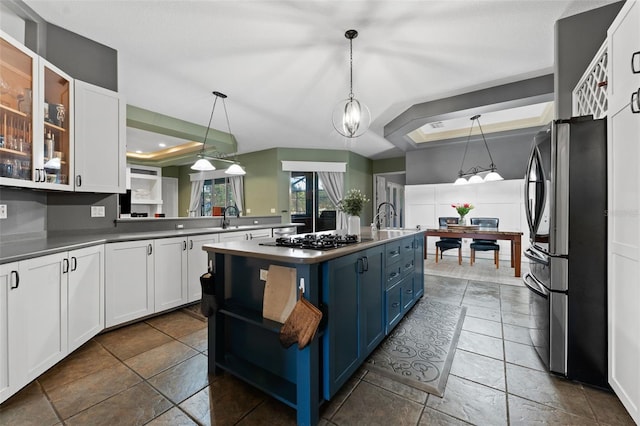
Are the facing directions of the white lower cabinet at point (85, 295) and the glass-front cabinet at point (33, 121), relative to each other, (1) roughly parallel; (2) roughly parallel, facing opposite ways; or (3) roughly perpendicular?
roughly parallel

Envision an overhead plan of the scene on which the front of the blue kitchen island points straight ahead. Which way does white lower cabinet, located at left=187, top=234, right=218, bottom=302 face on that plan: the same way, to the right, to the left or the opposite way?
the same way

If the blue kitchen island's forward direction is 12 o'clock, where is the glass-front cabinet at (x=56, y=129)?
The glass-front cabinet is roughly at 5 o'clock from the blue kitchen island.

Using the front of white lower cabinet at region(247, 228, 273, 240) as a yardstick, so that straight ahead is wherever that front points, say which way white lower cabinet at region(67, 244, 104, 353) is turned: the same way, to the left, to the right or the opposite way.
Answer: to the left

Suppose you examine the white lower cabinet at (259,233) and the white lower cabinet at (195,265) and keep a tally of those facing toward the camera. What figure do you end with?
2

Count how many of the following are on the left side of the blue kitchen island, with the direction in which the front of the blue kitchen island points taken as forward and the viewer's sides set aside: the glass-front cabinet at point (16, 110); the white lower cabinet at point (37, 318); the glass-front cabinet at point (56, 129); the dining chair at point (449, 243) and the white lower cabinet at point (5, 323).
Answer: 1

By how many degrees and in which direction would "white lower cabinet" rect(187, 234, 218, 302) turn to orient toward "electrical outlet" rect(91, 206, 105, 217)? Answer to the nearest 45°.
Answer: approximately 90° to its right

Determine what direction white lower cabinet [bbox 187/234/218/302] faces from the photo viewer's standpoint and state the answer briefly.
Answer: facing the viewer

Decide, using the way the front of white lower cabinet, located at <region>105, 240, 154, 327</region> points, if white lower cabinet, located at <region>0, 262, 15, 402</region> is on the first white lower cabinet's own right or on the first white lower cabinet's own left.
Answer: on the first white lower cabinet's own right

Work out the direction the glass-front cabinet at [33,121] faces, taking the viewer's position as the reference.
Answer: facing the viewer and to the right of the viewer

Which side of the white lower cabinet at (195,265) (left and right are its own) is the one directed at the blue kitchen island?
front

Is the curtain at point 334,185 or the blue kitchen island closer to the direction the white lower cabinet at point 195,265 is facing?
the blue kitchen island

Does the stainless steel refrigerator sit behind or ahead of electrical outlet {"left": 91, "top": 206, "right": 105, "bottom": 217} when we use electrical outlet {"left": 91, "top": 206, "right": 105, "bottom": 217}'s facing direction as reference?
ahead

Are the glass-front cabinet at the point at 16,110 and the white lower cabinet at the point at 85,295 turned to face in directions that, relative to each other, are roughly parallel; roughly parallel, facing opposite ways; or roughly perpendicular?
roughly parallel
